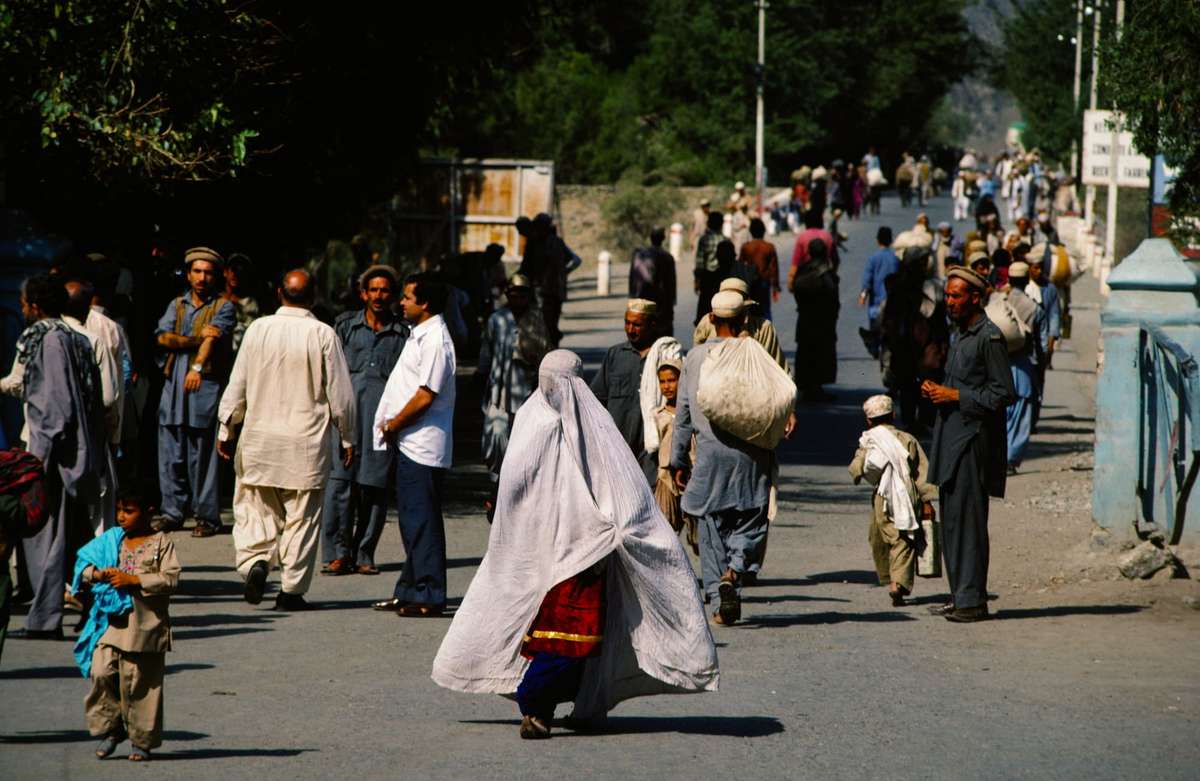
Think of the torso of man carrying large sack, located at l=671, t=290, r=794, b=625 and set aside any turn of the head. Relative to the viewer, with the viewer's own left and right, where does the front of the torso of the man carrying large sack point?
facing away from the viewer

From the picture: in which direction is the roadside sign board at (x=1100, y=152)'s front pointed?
toward the camera

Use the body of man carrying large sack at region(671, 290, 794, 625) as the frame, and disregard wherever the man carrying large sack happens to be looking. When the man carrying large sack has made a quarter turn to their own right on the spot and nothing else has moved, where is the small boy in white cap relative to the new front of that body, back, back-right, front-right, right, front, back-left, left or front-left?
front-left

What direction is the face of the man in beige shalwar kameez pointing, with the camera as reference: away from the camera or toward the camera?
away from the camera

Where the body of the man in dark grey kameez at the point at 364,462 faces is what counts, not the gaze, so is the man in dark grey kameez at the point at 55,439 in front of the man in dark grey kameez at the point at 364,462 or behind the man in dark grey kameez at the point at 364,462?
in front

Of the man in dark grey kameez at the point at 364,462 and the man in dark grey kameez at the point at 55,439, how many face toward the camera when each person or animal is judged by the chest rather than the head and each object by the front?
1

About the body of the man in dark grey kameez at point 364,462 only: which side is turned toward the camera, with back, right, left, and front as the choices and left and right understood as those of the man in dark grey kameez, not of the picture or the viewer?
front

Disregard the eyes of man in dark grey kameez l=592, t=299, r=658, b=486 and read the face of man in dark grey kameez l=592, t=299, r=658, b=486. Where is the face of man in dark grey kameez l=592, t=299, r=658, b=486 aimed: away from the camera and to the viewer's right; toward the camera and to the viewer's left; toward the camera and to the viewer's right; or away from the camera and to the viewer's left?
toward the camera and to the viewer's left

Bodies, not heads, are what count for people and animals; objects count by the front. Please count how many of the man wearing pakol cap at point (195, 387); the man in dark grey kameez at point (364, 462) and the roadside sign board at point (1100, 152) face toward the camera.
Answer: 3
